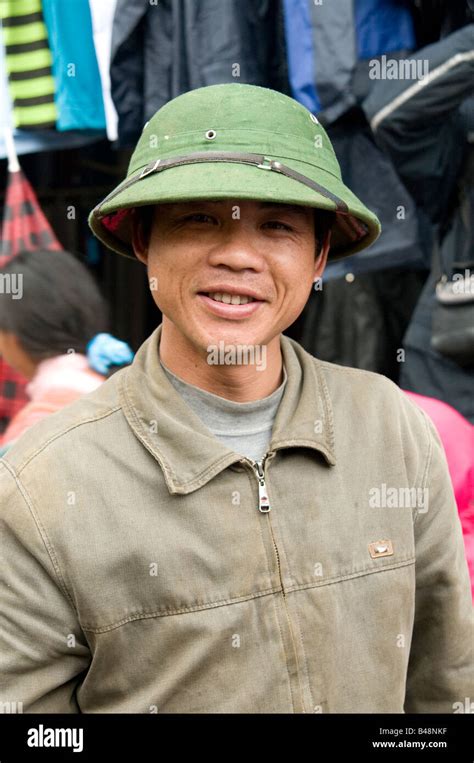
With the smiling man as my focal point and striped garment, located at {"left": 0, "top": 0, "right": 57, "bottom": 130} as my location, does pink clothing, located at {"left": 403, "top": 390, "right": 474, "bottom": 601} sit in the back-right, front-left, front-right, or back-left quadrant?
front-left

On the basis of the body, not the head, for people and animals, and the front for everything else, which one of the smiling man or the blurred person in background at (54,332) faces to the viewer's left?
the blurred person in background

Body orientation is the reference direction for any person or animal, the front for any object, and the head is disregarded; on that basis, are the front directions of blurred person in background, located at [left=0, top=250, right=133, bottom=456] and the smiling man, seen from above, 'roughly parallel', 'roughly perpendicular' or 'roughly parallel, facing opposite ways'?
roughly perpendicular

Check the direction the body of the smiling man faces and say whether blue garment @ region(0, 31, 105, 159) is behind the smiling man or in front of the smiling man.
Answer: behind

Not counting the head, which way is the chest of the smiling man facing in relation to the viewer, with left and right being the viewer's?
facing the viewer

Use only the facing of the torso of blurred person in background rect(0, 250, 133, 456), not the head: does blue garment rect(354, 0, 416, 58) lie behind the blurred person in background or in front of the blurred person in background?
behind

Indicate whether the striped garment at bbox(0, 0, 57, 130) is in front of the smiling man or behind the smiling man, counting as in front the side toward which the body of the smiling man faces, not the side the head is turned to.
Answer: behind

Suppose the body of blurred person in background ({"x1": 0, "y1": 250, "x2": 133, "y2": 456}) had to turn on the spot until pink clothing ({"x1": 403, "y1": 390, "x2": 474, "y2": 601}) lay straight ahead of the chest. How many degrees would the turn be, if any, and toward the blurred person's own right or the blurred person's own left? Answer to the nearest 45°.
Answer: approximately 135° to the blurred person's own left

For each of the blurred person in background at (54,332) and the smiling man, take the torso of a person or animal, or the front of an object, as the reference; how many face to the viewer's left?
1

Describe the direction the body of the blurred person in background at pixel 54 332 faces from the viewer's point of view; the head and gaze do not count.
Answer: to the viewer's left
